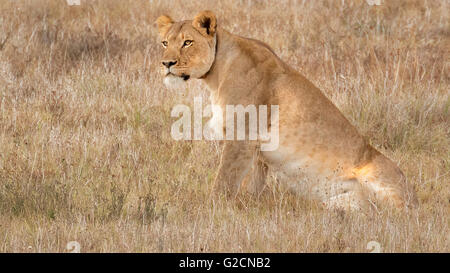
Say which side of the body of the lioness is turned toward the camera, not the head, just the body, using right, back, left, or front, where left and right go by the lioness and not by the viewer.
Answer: left
